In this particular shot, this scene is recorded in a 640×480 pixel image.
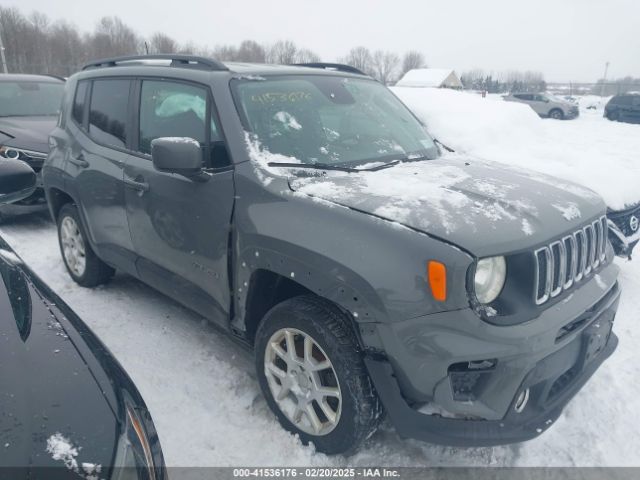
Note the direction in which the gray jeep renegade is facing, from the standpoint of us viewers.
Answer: facing the viewer and to the right of the viewer

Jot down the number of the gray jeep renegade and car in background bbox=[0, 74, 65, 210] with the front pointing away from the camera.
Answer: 0

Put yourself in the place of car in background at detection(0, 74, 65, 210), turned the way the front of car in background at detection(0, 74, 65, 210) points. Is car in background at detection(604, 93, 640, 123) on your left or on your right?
on your left

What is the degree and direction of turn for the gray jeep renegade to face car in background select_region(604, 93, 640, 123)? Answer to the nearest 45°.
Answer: approximately 90° to its left

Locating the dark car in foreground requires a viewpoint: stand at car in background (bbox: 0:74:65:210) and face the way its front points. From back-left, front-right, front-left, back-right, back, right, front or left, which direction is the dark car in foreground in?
front-right

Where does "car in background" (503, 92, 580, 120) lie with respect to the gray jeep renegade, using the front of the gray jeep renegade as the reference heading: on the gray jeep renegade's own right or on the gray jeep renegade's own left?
on the gray jeep renegade's own left

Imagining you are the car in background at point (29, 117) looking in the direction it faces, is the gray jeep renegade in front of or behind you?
in front

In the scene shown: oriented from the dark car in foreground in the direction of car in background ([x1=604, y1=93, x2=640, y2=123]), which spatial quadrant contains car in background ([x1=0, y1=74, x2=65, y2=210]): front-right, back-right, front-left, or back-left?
front-left

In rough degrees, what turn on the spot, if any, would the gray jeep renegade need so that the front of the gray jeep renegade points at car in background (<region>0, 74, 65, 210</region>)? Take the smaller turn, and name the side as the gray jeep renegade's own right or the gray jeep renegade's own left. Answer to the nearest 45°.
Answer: approximately 180°

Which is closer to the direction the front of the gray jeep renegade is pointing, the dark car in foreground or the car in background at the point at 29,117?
the dark car in foreground
